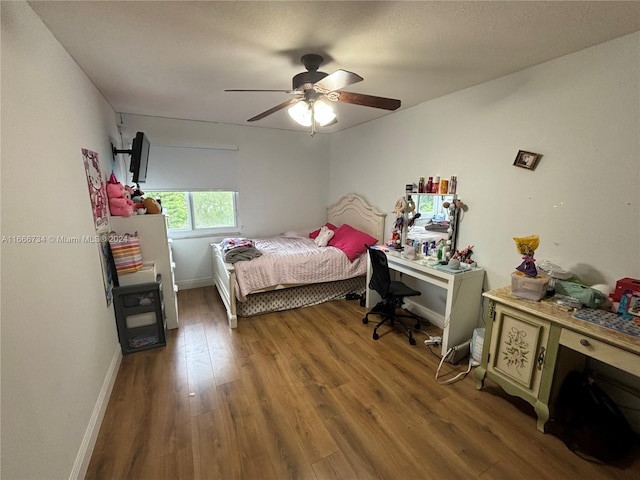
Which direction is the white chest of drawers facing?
to the viewer's right

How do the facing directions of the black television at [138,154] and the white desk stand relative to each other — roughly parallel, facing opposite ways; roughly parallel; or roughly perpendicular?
roughly parallel, facing opposite ways

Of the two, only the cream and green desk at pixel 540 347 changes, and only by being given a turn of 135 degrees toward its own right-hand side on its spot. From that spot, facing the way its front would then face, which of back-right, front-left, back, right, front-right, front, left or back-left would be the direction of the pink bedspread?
left

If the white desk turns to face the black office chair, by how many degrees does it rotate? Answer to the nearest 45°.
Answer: approximately 45° to its right

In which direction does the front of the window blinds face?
toward the camera

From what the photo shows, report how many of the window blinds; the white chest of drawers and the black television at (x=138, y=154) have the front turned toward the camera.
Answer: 1

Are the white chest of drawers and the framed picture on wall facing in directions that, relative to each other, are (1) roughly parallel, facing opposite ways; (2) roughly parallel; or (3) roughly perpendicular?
roughly parallel, facing opposite ways

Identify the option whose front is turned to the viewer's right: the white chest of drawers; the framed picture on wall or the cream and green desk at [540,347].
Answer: the white chest of drawers

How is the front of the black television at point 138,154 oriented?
to the viewer's right

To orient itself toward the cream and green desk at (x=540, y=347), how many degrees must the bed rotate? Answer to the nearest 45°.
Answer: approximately 90° to its left

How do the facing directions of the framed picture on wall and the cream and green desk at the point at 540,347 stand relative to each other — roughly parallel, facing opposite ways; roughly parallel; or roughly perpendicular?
roughly parallel

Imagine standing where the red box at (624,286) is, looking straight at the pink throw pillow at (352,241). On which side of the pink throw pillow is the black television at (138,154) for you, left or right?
left

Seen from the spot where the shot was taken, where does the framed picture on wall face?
facing the viewer and to the left of the viewer

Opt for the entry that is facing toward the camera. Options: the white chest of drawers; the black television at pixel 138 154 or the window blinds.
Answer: the window blinds
